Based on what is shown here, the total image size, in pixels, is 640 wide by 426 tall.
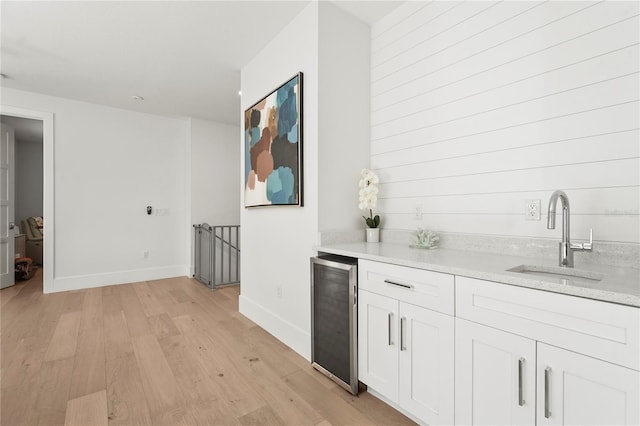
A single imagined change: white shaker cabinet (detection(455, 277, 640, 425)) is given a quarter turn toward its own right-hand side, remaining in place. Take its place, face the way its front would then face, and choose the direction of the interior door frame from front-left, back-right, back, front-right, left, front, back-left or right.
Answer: front-left

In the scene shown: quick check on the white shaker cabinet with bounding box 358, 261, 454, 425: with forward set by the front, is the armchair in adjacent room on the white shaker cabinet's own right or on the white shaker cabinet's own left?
on the white shaker cabinet's own right

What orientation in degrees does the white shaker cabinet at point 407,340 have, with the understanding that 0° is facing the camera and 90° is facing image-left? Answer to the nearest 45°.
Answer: approximately 45°

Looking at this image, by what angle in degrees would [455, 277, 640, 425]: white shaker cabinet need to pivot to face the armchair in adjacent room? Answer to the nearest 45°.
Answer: approximately 45° to its right

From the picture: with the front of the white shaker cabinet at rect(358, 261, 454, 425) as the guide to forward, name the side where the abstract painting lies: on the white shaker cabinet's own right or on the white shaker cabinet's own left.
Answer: on the white shaker cabinet's own right

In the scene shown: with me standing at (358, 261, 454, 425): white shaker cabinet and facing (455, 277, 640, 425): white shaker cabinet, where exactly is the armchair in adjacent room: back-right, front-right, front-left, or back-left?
back-right

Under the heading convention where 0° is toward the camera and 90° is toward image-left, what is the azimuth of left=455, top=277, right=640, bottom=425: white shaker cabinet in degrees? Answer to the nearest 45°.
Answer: approximately 45°

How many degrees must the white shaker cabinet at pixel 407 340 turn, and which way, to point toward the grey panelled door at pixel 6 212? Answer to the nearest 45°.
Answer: approximately 45° to its right

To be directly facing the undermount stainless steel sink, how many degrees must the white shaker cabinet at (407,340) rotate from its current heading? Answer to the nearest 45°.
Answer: approximately 135° to its left
